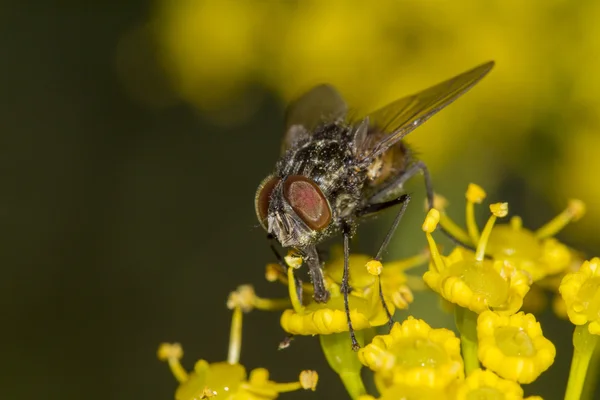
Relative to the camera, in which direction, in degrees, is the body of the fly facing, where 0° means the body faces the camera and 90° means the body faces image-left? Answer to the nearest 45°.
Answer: approximately 45°
